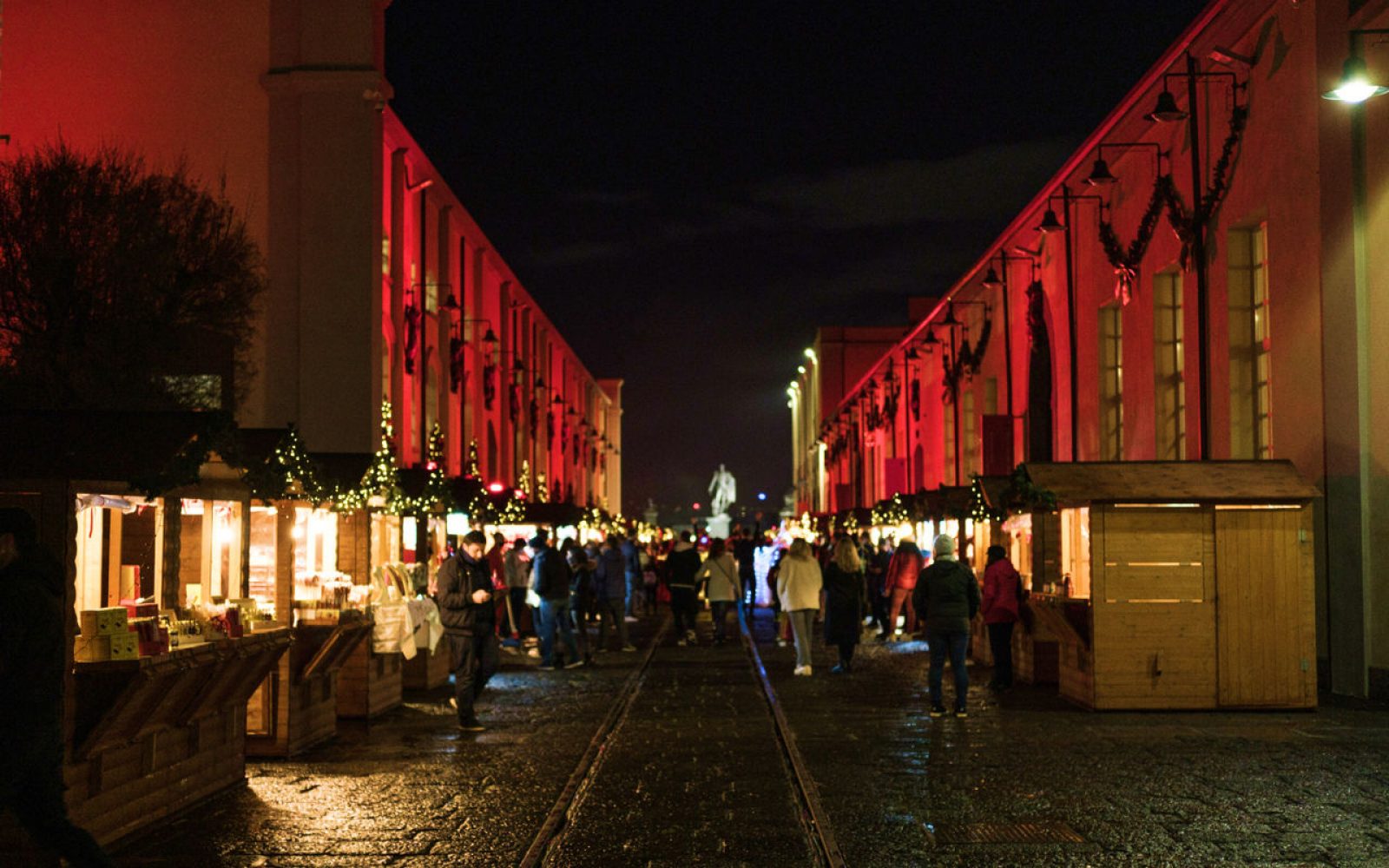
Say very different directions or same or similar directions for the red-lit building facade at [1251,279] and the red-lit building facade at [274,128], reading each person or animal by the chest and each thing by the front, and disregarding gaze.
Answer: very different directions

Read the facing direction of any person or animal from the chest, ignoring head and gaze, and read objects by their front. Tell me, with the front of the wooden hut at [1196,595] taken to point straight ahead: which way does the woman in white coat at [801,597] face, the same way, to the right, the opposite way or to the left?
to the right

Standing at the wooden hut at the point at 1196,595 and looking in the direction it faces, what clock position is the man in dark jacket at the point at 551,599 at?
The man in dark jacket is roughly at 1 o'clock from the wooden hut.

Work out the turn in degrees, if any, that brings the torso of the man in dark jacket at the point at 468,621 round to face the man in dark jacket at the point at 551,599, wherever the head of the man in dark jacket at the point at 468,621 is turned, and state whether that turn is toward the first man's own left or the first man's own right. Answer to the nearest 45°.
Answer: approximately 135° to the first man's own left

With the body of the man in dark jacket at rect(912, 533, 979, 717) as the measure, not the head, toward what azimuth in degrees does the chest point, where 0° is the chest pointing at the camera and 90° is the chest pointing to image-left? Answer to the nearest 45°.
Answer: approximately 180°

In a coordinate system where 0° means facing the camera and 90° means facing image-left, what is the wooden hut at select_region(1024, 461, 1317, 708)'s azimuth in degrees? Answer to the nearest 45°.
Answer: approximately 90°

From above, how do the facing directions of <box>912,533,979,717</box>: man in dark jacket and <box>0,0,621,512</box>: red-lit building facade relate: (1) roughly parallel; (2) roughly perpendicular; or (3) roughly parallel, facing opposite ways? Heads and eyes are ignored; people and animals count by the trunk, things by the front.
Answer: roughly perpendicular

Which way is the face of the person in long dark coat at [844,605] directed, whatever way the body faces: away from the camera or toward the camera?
away from the camera

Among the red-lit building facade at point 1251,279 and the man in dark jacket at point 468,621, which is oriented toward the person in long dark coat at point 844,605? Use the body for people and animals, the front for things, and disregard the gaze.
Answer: the red-lit building facade

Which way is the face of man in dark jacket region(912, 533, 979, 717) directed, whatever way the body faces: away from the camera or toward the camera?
away from the camera

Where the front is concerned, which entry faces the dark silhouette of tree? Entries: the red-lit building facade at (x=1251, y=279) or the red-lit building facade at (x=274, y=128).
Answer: the red-lit building facade at (x=1251, y=279)

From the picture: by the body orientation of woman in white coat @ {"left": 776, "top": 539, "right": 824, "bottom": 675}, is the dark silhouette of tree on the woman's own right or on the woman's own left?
on the woman's own left

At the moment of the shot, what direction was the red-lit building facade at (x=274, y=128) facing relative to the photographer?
facing to the right of the viewer

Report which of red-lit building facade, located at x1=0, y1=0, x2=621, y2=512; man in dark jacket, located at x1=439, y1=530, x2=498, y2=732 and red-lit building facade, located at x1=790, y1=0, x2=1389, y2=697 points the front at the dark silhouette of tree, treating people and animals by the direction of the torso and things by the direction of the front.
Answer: red-lit building facade, located at x1=790, y1=0, x2=1389, y2=697

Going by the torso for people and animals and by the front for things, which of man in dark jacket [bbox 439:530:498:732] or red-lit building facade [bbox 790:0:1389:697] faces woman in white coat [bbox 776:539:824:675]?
the red-lit building facade

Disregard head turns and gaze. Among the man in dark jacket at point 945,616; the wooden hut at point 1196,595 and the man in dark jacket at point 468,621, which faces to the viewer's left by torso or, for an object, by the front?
the wooden hut

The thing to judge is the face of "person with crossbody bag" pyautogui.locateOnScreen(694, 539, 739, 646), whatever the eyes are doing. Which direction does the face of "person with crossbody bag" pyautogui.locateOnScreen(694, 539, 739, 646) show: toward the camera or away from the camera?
away from the camera
